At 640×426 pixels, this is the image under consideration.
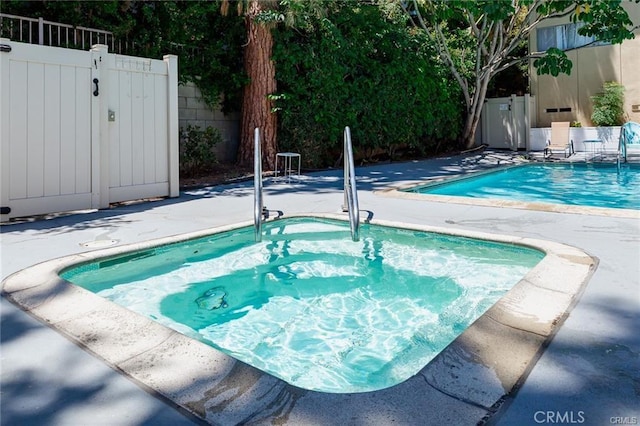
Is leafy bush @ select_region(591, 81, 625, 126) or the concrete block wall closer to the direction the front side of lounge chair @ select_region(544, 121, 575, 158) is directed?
the concrete block wall

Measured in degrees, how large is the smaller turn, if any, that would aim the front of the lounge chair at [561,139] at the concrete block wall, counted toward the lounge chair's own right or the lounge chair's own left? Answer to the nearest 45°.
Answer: approximately 45° to the lounge chair's own right

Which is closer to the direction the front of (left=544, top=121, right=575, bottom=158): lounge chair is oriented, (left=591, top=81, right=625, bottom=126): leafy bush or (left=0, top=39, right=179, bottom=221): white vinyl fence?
the white vinyl fence

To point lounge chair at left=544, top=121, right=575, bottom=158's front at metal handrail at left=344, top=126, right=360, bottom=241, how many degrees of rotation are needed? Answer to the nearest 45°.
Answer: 0° — it already faces it

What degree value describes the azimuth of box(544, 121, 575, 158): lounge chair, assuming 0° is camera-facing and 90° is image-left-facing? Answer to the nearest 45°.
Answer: approximately 0°

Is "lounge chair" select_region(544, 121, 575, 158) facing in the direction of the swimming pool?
yes

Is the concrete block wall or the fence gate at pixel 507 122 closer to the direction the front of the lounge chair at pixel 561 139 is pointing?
the concrete block wall
